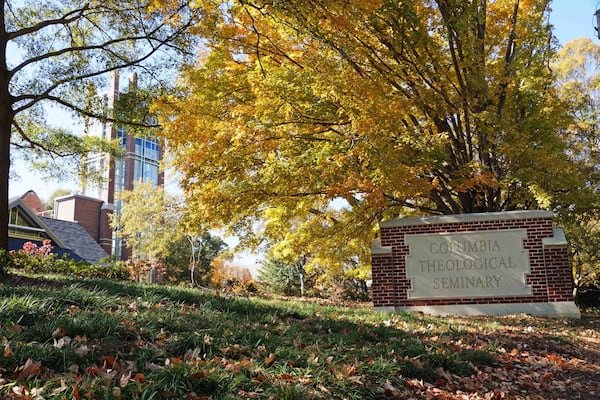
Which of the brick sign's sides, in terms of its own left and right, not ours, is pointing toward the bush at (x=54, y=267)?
right

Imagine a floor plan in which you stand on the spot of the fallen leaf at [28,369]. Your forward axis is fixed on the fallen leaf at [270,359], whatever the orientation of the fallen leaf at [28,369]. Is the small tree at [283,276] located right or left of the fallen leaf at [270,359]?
left

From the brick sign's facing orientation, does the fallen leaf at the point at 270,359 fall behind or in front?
in front

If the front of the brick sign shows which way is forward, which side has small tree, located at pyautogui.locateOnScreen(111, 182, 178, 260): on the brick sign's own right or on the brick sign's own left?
on the brick sign's own right

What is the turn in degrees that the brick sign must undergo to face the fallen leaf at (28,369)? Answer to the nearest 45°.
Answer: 0° — it already faces it

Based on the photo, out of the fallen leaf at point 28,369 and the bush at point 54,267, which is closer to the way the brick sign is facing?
the fallen leaf

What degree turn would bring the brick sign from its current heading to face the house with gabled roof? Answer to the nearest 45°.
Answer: approximately 135° to its right

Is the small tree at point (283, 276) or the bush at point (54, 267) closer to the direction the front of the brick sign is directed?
the bush

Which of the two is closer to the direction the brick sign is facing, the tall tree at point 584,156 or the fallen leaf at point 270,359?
the fallen leaf

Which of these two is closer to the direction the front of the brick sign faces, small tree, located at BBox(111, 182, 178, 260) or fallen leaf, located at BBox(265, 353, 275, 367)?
the fallen leaf

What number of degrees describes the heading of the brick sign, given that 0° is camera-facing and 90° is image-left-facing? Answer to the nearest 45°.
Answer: approximately 0°
